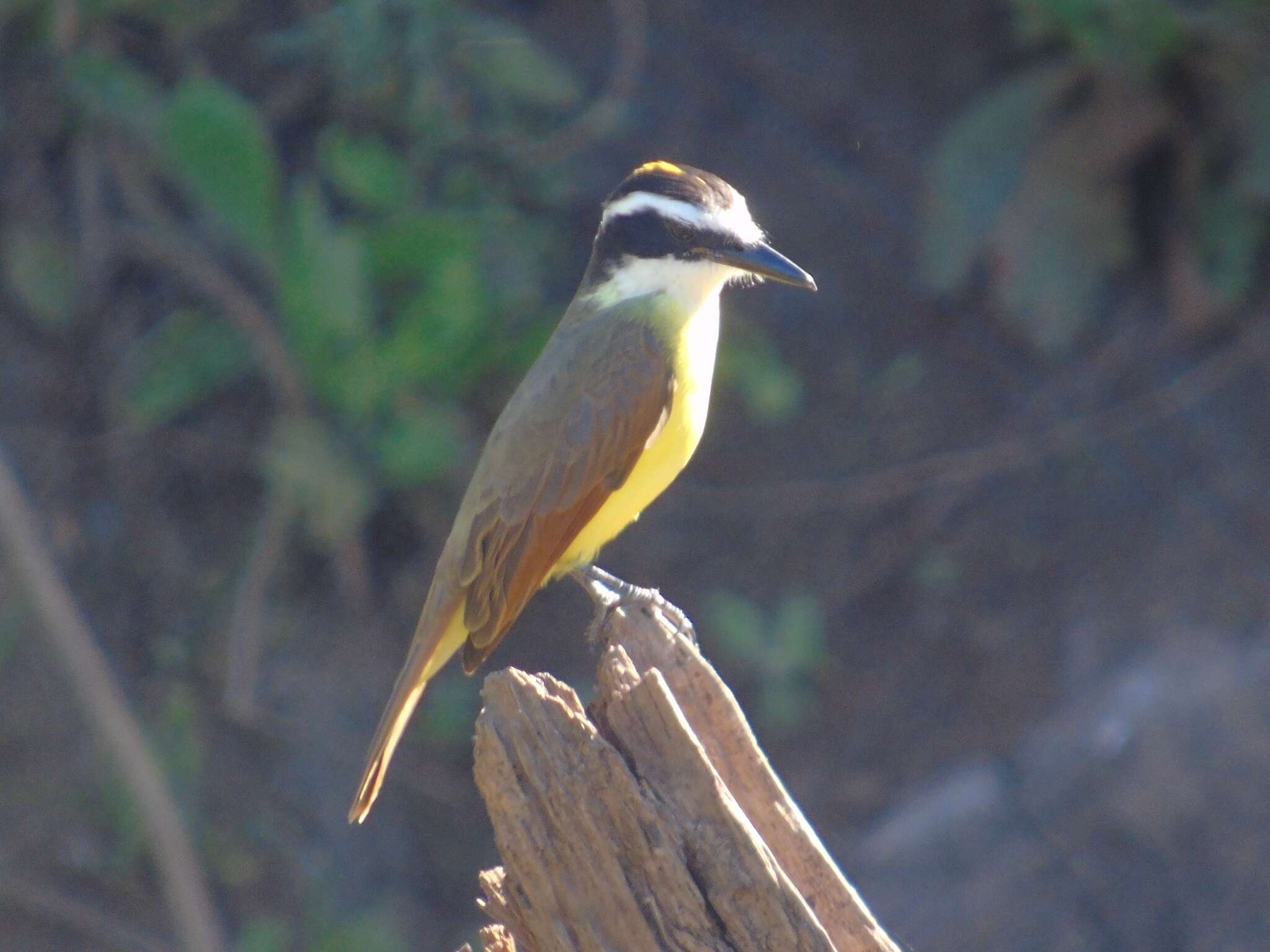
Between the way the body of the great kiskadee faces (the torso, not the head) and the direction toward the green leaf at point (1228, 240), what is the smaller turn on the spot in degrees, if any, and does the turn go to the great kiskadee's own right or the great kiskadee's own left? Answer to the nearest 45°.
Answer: approximately 45° to the great kiskadee's own left

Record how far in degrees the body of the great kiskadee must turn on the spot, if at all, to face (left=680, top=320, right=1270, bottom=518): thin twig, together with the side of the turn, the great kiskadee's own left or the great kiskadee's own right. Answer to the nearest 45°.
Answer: approximately 45° to the great kiskadee's own left

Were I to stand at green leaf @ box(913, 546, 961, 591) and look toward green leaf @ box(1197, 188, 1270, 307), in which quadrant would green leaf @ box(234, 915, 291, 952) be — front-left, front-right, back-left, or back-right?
back-right

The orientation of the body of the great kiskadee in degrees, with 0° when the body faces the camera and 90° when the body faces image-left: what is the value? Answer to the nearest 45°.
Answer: approximately 270°

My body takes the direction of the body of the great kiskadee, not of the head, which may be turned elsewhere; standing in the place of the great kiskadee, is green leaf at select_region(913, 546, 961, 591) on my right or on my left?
on my left

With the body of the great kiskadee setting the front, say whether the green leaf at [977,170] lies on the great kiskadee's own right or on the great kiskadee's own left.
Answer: on the great kiskadee's own left
